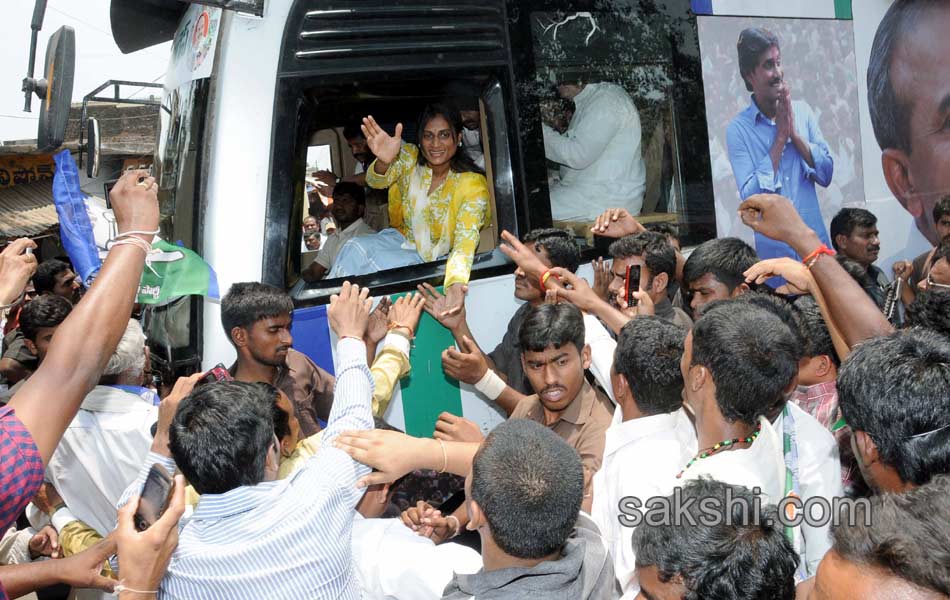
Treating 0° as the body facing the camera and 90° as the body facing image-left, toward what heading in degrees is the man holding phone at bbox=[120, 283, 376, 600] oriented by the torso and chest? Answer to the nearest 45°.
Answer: approximately 180°

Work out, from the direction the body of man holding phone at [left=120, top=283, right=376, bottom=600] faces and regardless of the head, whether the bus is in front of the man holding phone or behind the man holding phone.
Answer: in front

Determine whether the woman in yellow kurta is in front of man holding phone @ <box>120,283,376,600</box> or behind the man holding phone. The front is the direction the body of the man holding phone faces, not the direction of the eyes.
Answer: in front
